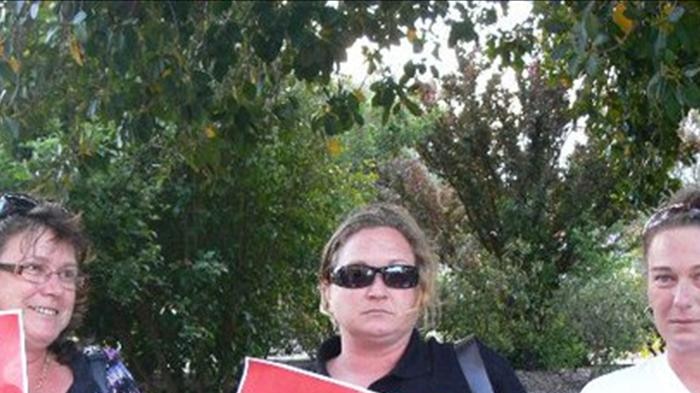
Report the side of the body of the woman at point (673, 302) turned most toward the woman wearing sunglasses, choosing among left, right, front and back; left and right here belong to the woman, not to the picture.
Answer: right

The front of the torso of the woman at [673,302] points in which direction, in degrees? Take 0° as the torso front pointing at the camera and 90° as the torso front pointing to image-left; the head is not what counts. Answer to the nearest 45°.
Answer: approximately 0°

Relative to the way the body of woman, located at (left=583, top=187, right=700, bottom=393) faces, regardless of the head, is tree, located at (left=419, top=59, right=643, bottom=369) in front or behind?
behind

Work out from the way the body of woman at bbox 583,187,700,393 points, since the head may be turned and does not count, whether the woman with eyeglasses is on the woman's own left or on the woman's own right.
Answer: on the woman's own right

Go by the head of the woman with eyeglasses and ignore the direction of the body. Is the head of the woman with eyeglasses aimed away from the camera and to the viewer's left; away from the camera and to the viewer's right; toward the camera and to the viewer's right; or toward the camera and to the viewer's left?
toward the camera and to the viewer's right
